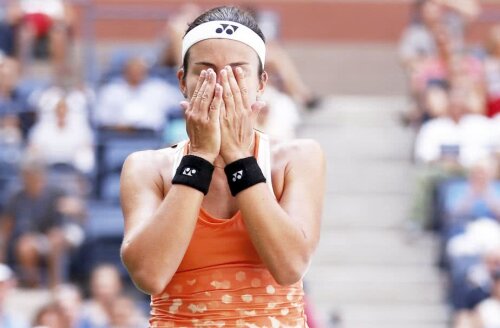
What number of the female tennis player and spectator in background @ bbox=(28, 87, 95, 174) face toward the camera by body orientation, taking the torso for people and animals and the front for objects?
2

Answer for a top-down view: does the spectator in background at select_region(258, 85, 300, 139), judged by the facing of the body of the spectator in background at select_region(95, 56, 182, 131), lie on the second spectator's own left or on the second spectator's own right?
on the second spectator's own left

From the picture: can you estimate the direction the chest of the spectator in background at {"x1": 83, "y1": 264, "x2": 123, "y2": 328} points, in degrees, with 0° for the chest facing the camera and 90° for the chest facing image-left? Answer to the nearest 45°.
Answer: approximately 0°
